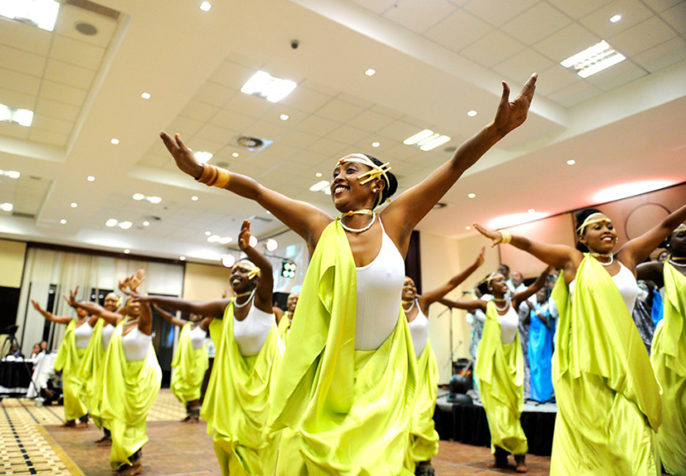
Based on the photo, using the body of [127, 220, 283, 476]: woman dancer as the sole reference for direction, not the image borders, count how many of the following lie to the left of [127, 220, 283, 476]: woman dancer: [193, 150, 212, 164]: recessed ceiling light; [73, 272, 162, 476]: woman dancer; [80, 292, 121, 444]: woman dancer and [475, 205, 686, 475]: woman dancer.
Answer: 1

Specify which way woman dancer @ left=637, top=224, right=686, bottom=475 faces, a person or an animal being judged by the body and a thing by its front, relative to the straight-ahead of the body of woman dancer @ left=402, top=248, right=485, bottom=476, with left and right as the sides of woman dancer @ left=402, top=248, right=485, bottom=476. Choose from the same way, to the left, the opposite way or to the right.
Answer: the same way

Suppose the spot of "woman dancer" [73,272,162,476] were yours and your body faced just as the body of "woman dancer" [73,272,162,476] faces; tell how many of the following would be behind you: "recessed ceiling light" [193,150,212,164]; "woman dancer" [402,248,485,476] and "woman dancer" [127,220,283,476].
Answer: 1

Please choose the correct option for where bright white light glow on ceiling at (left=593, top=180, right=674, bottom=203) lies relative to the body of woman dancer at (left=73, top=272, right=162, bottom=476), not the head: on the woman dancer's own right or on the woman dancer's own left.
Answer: on the woman dancer's own left

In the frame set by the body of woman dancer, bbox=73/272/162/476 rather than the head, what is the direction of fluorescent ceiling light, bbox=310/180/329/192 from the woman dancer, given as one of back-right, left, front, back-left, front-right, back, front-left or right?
back-left

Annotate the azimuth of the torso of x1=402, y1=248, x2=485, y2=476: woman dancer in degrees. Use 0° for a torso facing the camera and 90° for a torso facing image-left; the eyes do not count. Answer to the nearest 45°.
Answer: approximately 45°

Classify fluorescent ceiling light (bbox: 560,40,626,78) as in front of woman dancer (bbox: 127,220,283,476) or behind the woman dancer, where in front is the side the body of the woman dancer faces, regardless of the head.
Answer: behind

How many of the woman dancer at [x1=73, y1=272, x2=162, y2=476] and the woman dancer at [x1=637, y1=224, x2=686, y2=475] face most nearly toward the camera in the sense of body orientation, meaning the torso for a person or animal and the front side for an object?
2

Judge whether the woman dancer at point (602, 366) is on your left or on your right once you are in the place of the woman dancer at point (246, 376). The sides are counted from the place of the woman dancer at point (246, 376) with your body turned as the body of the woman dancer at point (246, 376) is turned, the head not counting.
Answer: on your left

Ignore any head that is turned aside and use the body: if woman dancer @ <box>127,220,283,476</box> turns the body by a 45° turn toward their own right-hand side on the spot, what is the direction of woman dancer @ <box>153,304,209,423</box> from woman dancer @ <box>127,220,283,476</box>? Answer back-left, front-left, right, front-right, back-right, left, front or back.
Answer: right

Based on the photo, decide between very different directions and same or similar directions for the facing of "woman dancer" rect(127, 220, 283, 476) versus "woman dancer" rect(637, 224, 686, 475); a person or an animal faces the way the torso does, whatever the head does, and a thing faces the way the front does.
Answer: same or similar directions

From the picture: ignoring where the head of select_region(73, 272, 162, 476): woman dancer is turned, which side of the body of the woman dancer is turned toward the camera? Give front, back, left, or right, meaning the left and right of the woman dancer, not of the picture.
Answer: front
